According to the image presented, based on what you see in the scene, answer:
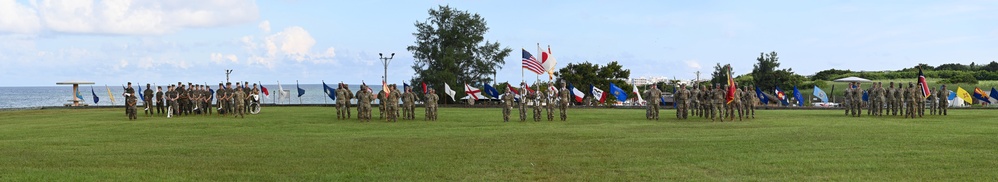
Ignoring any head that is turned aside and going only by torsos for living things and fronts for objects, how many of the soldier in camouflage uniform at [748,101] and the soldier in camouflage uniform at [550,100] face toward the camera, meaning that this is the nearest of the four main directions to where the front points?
2

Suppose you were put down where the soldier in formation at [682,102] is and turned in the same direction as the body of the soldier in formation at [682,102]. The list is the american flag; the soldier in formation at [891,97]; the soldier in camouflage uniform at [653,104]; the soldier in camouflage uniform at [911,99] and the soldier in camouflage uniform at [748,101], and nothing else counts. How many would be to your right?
2

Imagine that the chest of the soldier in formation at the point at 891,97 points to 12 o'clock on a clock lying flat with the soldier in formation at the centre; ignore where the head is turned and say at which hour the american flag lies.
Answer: The american flag is roughly at 2 o'clock from the soldier in formation.

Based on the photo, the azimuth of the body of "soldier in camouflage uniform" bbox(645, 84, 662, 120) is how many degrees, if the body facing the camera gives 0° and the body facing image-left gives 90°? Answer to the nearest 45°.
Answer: approximately 0°

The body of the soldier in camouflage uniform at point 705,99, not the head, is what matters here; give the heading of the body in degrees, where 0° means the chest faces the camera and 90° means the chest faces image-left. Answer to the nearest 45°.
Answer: approximately 0°

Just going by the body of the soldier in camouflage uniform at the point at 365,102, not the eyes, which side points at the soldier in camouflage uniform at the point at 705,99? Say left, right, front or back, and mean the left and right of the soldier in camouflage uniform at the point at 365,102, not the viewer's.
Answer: left

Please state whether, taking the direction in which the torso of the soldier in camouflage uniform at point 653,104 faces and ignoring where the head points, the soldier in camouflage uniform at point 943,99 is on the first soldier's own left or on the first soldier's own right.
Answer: on the first soldier's own left

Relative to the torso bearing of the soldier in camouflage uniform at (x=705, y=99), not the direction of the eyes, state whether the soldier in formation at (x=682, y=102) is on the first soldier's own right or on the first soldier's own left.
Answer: on the first soldier's own right

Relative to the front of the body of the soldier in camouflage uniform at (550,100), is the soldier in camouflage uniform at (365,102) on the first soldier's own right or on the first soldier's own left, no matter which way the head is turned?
on the first soldier's own right
